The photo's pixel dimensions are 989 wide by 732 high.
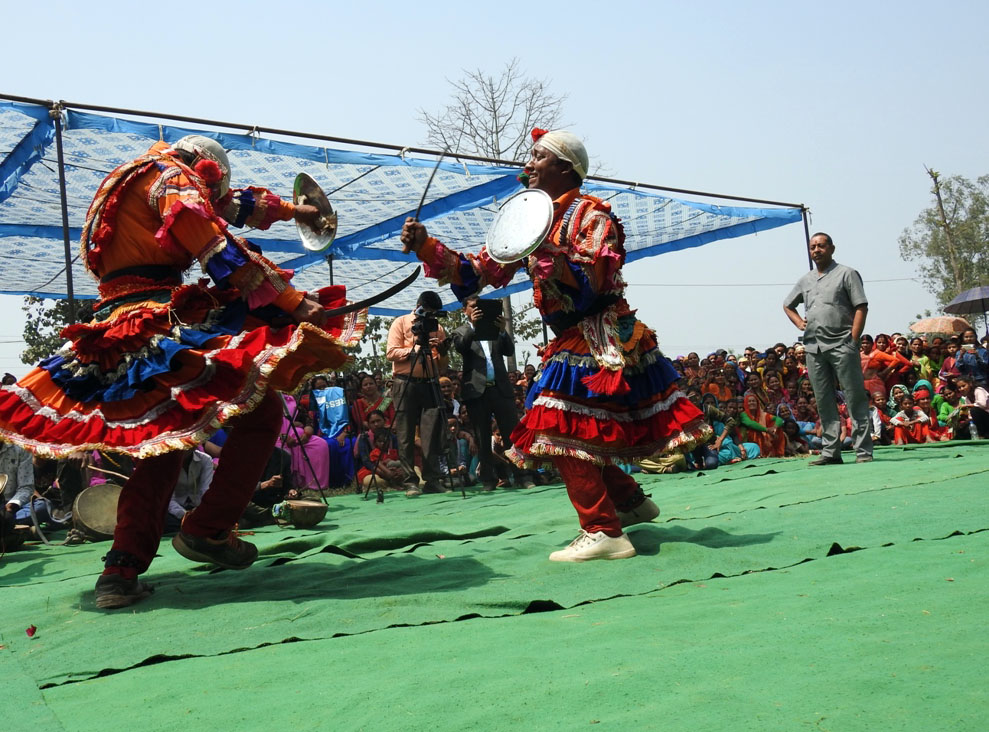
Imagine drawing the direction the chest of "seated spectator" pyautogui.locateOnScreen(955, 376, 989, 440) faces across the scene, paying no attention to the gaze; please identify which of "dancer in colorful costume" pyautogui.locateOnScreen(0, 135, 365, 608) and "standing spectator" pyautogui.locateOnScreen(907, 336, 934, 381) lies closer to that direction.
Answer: the dancer in colorful costume

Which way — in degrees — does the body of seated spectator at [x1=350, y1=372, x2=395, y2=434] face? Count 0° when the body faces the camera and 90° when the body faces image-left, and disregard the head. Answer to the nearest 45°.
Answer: approximately 0°

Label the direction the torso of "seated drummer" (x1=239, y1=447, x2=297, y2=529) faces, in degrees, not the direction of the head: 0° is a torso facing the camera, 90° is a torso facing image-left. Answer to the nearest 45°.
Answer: approximately 315°

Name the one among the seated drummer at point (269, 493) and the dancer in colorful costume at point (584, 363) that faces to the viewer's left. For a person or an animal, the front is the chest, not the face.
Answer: the dancer in colorful costume

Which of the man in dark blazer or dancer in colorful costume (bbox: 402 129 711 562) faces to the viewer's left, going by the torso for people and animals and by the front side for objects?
the dancer in colorful costume

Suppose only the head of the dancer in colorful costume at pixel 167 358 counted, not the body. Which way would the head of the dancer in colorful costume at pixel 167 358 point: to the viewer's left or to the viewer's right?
to the viewer's right

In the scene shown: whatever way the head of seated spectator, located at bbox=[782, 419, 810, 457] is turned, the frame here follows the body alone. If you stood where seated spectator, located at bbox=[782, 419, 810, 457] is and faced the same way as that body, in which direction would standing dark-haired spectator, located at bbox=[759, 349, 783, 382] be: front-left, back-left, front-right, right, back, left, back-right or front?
back-right

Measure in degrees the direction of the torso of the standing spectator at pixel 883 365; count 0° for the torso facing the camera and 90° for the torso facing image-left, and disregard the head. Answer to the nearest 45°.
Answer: approximately 45°

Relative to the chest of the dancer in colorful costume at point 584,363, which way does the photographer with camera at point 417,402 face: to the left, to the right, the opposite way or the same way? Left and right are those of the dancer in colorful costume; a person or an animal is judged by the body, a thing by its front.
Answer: to the left

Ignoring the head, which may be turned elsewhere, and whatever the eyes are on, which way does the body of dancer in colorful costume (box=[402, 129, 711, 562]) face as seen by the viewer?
to the viewer's left
